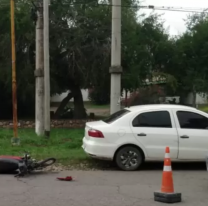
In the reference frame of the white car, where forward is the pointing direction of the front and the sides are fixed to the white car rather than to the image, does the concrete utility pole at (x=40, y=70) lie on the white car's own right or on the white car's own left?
on the white car's own left

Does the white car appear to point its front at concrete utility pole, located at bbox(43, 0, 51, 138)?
no

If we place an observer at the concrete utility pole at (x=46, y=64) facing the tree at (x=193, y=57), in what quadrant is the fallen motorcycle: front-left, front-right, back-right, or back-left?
back-right

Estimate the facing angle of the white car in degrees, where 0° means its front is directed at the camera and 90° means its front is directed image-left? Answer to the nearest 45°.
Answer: approximately 270°

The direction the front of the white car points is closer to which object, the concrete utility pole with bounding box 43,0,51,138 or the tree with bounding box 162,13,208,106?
the tree

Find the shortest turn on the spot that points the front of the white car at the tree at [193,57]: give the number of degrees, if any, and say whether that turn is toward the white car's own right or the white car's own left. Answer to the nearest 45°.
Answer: approximately 90° to the white car's own left

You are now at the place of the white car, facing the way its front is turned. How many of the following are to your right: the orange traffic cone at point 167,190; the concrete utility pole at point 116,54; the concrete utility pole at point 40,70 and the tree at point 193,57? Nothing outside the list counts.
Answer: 1

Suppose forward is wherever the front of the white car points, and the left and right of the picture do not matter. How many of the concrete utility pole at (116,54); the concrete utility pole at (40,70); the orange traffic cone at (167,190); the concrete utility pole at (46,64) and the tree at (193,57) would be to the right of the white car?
1

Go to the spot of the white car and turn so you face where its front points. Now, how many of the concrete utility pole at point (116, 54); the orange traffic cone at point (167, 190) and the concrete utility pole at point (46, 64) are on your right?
1

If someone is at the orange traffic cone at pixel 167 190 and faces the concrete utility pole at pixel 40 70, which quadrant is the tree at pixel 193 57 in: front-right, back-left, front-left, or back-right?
front-right

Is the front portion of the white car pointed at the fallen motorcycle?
no

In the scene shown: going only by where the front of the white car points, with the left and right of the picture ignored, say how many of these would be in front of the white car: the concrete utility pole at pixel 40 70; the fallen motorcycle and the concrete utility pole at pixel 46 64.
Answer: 0

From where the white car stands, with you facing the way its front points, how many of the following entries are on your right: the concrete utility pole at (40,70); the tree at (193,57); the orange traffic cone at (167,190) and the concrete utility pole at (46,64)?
1

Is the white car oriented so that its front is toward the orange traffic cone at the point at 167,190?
no
